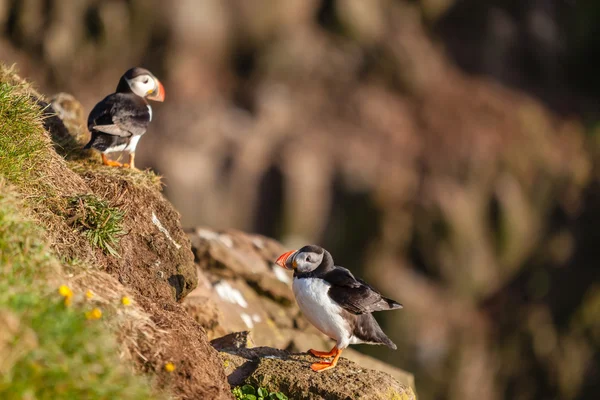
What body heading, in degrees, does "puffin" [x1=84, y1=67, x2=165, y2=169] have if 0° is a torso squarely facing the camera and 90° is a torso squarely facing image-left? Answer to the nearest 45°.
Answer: approximately 270°

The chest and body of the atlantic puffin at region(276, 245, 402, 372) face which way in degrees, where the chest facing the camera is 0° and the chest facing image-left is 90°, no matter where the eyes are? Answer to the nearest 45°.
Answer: approximately 90°

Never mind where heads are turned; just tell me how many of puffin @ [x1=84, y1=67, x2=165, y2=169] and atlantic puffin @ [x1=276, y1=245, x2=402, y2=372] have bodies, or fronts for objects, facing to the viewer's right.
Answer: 1

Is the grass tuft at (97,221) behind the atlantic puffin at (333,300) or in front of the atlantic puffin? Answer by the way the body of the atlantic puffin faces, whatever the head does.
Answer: in front

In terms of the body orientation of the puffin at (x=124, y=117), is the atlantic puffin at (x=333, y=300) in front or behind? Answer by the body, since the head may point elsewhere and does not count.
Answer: in front

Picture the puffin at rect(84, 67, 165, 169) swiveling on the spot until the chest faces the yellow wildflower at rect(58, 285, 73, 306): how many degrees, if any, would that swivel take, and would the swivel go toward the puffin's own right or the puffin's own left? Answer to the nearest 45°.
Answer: approximately 90° to the puffin's own right

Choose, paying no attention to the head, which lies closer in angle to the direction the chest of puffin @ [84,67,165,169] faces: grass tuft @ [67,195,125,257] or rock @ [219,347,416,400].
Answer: the rock

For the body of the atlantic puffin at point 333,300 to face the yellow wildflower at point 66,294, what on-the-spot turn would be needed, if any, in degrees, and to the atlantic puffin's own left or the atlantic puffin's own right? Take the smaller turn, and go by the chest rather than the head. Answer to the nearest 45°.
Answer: approximately 45° to the atlantic puffin's own left

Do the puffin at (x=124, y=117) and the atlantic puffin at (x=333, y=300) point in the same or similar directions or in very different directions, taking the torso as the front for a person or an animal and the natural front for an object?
very different directions
